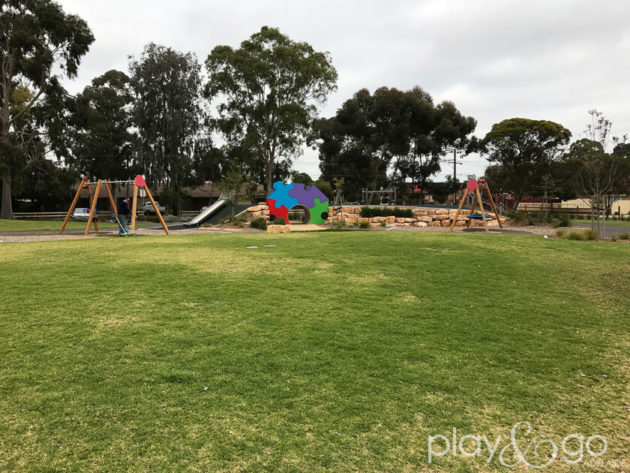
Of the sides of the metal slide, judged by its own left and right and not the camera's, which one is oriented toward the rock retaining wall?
back

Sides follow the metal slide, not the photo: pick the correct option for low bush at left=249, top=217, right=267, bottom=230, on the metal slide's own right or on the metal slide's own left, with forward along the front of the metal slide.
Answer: on the metal slide's own left

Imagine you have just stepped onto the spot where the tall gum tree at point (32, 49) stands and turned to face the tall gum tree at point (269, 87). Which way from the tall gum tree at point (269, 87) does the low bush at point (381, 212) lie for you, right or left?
right

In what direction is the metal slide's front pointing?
to the viewer's left

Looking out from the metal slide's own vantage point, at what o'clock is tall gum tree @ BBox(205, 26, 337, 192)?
The tall gum tree is roughly at 4 o'clock from the metal slide.

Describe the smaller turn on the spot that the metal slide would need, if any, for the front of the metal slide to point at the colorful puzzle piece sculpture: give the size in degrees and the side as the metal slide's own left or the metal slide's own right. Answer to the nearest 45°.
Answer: approximately 135° to the metal slide's own left

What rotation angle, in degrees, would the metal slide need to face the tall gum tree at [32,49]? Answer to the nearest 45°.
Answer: approximately 45° to its right
